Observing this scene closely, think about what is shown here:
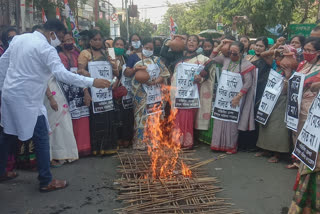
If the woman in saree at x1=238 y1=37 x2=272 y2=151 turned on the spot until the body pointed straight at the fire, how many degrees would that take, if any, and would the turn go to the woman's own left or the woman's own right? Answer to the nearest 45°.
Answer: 0° — they already face it

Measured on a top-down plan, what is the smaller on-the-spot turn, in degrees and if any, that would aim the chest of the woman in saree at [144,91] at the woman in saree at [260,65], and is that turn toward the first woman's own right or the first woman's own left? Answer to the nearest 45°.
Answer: approximately 90° to the first woman's own left

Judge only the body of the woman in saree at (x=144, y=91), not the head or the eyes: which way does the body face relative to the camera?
toward the camera

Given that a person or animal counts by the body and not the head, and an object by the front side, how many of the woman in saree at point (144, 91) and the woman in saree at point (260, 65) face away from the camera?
0

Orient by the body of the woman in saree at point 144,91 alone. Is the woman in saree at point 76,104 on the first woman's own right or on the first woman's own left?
on the first woman's own right

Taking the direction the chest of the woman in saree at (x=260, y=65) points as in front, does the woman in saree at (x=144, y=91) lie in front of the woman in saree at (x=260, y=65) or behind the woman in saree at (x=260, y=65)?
in front

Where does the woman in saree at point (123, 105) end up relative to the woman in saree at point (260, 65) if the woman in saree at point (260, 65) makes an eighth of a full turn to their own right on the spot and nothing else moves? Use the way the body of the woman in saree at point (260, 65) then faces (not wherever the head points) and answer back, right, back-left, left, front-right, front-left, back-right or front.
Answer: front

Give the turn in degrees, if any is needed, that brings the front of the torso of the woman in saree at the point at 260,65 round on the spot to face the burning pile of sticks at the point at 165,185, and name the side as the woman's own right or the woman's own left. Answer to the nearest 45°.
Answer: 0° — they already face it

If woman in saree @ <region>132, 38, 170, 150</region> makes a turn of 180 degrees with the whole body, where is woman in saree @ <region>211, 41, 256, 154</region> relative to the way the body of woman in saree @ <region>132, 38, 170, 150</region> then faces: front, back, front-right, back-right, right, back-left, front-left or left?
right

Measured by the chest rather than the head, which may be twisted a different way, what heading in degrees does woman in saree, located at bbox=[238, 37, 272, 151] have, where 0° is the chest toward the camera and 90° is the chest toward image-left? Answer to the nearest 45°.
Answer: approximately 45°
